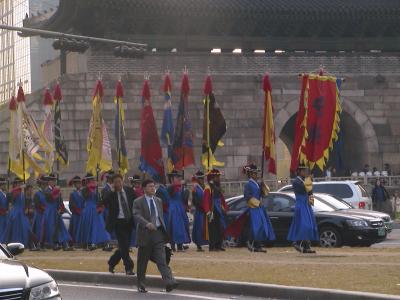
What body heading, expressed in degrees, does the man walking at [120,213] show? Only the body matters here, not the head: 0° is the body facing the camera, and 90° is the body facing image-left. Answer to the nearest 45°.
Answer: approximately 0°

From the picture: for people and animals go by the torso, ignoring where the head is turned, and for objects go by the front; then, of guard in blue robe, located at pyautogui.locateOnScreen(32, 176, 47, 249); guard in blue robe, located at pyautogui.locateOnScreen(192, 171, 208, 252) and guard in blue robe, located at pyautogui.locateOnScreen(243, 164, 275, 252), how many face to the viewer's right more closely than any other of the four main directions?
3

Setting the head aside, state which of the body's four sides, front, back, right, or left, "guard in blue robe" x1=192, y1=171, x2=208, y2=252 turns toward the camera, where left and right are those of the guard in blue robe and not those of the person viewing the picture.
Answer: right

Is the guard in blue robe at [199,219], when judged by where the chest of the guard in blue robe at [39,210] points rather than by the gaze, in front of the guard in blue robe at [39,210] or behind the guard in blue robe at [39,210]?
in front

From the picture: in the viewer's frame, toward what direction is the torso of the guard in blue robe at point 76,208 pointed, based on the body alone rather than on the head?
to the viewer's right

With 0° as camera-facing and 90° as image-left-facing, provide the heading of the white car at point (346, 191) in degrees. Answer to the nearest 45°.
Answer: approximately 90°

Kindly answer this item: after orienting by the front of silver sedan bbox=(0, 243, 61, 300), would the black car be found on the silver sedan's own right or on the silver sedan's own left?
on the silver sedan's own left
